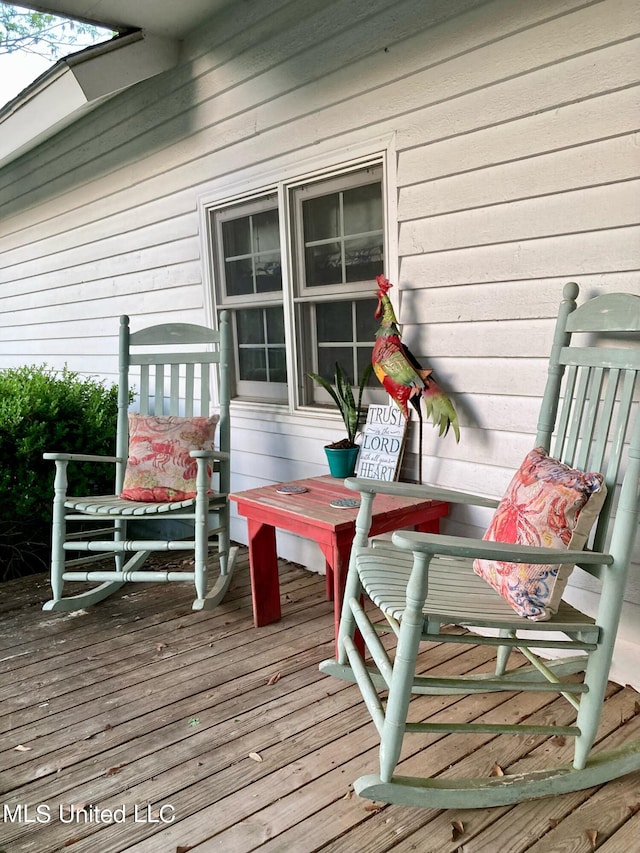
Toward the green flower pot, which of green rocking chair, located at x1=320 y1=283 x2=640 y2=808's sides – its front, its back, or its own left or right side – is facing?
right

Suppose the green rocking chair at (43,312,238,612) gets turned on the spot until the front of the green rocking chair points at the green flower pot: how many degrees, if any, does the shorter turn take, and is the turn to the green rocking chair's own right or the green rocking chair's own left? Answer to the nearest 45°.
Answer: approximately 90° to the green rocking chair's own left

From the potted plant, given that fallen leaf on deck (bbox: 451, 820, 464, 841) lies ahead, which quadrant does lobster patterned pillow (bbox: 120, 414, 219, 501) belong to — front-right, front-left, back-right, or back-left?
back-right

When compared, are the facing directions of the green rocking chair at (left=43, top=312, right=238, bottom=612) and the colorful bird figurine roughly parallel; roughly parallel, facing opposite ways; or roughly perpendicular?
roughly perpendicular

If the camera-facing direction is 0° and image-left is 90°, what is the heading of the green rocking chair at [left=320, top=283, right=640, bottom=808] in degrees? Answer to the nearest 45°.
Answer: approximately 45°

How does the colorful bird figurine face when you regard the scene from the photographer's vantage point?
facing to the left of the viewer
